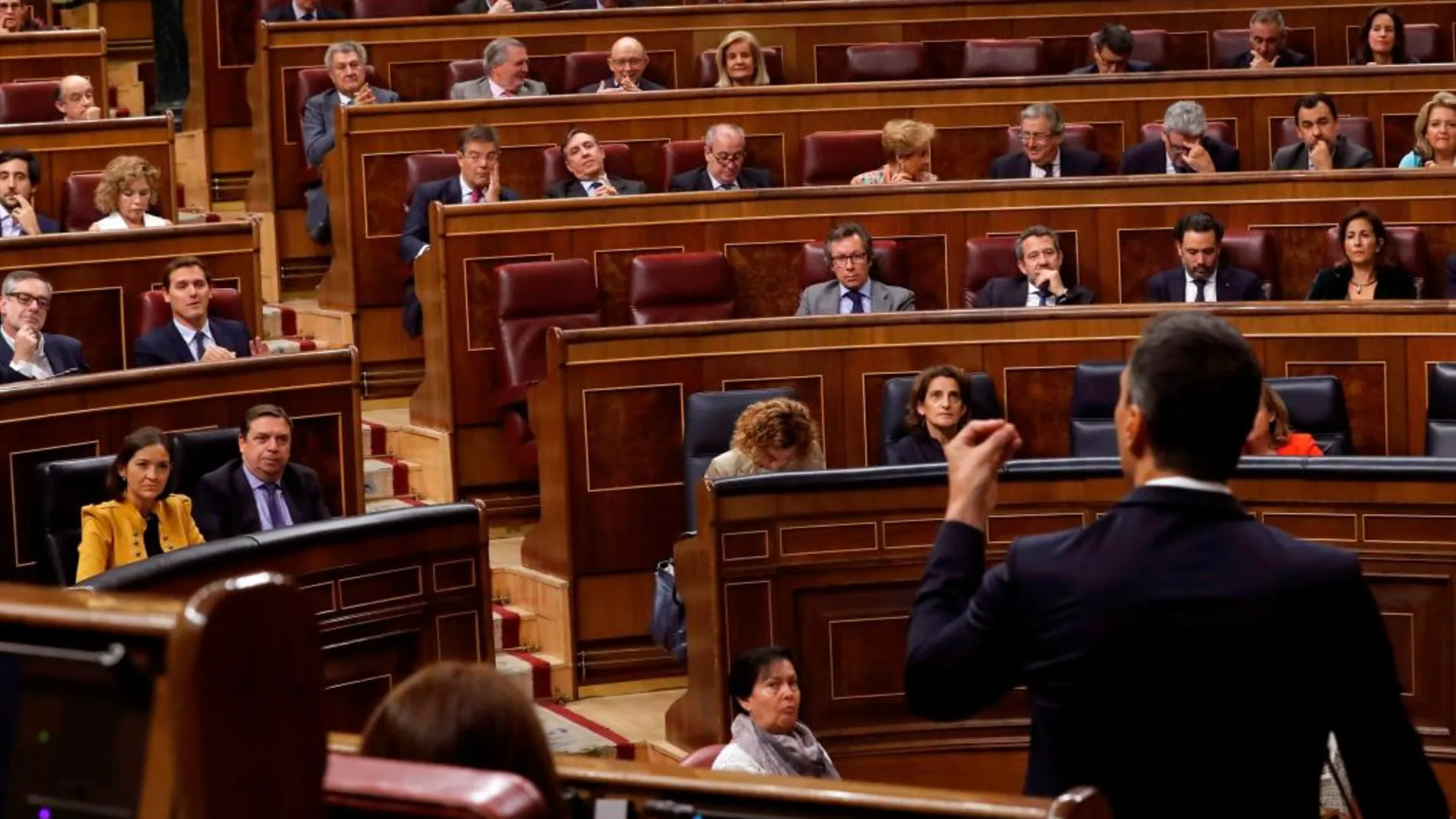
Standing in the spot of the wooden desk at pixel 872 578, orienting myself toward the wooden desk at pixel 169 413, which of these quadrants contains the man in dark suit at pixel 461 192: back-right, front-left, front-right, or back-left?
front-right

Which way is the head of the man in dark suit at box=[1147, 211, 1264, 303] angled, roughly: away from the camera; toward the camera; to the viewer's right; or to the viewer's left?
toward the camera

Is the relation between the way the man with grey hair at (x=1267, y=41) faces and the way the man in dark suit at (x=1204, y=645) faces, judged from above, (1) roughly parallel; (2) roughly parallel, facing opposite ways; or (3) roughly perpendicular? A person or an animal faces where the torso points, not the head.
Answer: roughly parallel, facing opposite ways

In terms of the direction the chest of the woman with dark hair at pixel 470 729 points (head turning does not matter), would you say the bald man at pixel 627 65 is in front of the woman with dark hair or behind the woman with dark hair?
in front

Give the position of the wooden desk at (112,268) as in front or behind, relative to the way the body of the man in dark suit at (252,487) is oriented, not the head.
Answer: behind

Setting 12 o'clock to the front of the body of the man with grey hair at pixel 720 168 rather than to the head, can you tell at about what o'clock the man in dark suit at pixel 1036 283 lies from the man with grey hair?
The man in dark suit is roughly at 10 o'clock from the man with grey hair.

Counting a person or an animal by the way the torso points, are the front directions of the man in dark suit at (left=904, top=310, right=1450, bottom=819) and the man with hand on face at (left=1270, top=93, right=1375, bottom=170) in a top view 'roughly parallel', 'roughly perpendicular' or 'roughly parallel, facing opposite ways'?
roughly parallel, facing opposite ways

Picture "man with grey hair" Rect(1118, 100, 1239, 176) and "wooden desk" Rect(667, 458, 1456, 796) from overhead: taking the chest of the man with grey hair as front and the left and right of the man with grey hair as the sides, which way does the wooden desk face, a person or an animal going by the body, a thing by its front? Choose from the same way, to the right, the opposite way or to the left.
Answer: the same way

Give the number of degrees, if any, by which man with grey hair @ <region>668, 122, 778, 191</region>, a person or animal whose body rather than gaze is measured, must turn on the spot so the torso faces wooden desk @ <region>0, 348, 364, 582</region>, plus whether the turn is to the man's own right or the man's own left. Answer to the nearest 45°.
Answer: approximately 45° to the man's own right

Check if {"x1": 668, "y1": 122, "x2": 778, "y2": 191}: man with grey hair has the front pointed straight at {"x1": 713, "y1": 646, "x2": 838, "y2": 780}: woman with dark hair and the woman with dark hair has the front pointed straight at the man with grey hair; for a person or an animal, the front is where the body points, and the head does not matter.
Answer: no

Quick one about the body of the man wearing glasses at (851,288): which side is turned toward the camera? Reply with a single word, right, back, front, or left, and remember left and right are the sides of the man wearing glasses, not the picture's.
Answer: front

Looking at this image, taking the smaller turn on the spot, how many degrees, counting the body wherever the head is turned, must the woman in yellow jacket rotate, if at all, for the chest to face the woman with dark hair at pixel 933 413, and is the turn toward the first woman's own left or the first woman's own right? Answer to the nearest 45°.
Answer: approximately 45° to the first woman's own left

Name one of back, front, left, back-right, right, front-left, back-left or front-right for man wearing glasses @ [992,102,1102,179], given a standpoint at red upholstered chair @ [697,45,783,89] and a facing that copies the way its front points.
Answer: front-left

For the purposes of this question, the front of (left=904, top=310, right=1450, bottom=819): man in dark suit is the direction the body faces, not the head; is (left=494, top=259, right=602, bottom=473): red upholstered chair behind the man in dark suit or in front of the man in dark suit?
in front

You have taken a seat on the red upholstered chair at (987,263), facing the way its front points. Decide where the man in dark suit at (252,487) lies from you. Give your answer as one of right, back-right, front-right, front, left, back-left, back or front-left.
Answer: front-right

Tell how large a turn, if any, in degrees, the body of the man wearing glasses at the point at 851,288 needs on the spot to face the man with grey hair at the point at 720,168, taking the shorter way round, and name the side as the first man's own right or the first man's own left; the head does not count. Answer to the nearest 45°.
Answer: approximately 135° to the first man's own right

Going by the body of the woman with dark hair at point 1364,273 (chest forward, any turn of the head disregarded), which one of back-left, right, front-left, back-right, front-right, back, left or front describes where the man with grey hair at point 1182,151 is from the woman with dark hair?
back-right

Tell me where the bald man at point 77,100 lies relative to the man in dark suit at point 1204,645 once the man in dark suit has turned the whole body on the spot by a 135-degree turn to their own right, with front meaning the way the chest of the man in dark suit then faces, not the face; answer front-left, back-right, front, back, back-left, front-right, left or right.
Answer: back

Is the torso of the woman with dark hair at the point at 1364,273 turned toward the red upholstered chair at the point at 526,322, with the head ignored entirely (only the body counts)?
no

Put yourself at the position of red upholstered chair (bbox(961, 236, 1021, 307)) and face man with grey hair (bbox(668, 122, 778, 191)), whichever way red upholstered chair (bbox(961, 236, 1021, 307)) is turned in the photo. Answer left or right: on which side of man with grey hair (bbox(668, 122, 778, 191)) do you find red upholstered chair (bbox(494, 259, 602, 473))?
left

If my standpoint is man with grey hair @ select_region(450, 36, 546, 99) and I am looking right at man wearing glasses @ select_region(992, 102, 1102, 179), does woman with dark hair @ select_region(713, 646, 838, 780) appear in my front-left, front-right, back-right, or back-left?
front-right

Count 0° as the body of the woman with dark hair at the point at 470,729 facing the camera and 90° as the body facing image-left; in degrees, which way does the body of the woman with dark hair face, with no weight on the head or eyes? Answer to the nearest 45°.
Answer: approximately 180°
